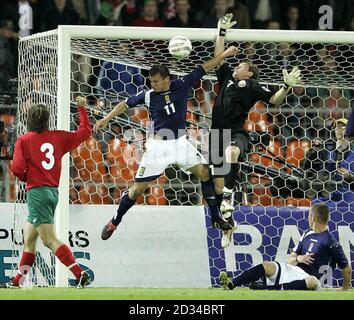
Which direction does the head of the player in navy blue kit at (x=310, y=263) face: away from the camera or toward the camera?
away from the camera

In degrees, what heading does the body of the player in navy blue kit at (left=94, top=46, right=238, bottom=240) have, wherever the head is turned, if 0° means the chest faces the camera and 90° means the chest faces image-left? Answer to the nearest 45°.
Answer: approximately 0°

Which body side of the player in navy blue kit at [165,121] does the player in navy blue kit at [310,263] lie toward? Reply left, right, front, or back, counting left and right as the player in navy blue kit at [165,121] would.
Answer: left

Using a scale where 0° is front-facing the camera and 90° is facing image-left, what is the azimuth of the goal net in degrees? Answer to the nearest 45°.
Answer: approximately 0°

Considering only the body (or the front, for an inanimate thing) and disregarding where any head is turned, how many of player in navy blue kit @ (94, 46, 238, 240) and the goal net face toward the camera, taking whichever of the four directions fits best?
2
